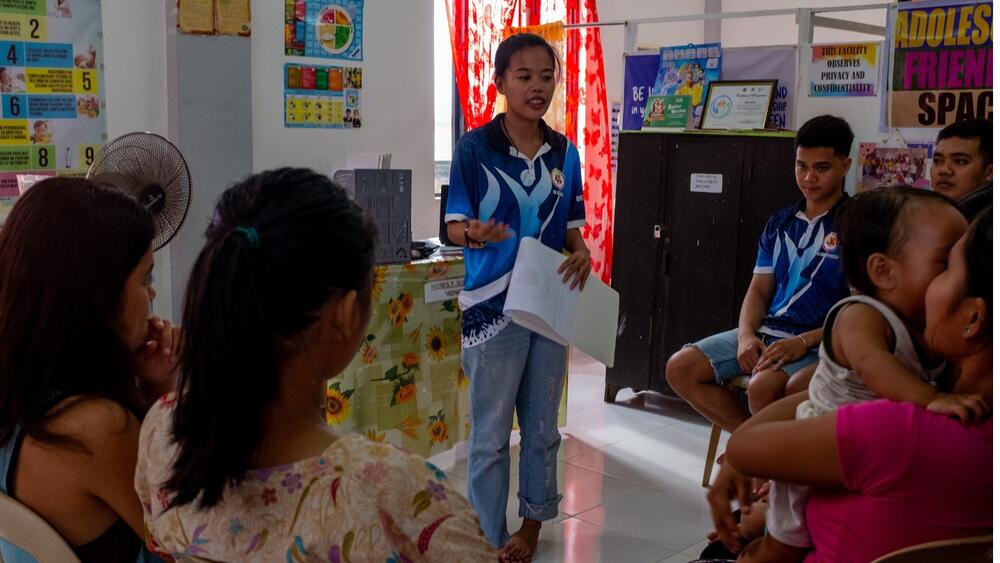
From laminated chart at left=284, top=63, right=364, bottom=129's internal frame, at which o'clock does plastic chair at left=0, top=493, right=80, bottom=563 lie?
The plastic chair is roughly at 12 o'clock from the laminated chart.

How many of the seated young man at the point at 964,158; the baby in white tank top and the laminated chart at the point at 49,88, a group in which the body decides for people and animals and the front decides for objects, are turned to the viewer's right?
1

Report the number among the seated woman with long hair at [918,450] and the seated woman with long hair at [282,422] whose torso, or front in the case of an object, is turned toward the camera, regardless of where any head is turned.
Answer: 0

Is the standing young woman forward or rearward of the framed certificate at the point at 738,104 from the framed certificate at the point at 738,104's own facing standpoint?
forward

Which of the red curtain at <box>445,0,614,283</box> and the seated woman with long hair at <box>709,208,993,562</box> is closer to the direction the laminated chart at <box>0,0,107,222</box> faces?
the seated woman with long hair

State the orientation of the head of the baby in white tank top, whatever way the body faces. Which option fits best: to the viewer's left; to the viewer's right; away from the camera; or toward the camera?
to the viewer's right

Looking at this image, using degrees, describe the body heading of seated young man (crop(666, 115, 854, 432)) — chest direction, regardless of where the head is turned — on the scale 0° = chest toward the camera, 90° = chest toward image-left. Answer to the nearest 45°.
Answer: approximately 45°

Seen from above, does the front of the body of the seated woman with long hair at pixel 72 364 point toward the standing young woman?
yes

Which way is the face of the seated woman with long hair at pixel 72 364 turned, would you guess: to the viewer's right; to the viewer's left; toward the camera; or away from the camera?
to the viewer's right

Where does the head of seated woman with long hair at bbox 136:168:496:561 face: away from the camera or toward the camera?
away from the camera

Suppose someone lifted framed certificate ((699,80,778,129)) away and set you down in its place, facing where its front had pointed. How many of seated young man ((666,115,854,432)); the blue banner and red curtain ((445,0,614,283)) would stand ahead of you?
1

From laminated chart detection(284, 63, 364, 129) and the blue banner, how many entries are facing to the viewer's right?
0

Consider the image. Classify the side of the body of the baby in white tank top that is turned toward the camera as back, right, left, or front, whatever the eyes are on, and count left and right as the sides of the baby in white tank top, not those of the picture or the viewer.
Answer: right

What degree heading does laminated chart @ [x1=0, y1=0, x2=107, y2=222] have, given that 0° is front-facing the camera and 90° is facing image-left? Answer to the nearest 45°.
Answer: approximately 0°

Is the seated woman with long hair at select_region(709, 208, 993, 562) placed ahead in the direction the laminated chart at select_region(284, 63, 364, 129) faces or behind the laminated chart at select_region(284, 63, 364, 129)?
ahead
